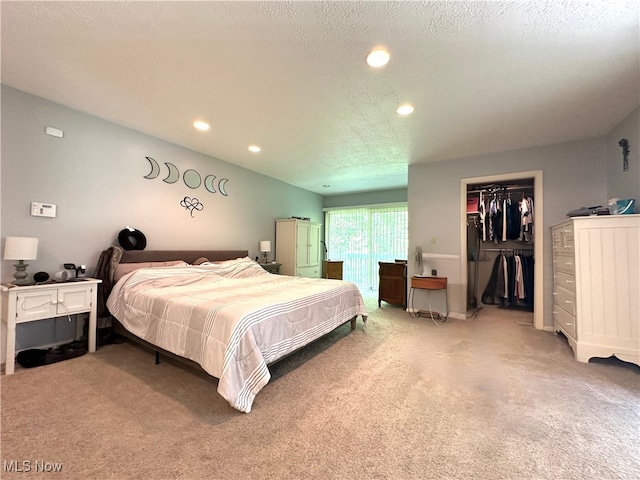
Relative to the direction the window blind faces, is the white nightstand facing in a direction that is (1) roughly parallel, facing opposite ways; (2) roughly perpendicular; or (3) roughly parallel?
roughly perpendicular

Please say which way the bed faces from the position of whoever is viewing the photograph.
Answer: facing the viewer and to the right of the viewer

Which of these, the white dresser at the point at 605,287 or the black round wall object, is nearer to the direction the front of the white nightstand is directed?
the white dresser

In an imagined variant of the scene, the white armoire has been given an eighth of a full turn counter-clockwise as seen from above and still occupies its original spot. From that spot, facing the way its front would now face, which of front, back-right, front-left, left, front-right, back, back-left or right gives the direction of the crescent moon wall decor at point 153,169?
back-right

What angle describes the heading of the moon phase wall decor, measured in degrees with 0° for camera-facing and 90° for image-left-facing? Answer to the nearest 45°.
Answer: approximately 315°

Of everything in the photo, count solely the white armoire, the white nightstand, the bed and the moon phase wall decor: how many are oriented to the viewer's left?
0

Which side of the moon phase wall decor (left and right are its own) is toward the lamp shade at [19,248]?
right

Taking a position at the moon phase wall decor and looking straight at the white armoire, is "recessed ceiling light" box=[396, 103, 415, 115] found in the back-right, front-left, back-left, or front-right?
front-right

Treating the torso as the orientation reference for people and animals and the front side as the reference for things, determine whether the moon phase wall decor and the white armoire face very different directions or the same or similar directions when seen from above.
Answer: same or similar directions

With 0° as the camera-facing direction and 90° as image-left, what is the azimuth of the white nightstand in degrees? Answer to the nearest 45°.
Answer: approximately 315°

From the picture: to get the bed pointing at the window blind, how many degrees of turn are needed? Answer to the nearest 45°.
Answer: approximately 90° to its left

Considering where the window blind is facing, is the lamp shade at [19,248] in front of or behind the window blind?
in front

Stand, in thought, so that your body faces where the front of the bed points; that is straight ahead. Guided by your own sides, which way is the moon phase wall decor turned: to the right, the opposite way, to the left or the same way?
the same way

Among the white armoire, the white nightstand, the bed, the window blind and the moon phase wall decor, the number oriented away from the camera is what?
0

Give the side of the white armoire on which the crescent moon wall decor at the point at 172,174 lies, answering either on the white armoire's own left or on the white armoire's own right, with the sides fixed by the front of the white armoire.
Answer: on the white armoire's own right

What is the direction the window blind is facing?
toward the camera

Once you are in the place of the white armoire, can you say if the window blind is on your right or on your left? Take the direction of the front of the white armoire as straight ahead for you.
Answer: on your left
